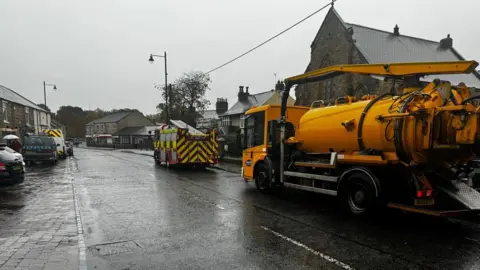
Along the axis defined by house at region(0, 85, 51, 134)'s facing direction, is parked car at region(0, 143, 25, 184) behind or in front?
in front

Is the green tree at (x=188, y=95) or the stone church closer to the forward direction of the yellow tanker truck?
the green tree

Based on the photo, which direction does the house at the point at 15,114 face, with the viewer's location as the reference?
facing the viewer and to the right of the viewer

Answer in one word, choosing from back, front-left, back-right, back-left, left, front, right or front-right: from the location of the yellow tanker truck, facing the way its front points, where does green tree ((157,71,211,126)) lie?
front

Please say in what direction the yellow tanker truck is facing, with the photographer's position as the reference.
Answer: facing away from the viewer and to the left of the viewer

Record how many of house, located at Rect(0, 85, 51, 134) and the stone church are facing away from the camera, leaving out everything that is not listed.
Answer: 0

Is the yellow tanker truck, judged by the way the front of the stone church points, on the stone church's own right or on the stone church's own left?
on the stone church's own left

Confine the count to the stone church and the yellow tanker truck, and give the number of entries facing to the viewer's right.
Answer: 0

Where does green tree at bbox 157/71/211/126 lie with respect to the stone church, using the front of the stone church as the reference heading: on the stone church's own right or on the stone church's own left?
on the stone church's own right

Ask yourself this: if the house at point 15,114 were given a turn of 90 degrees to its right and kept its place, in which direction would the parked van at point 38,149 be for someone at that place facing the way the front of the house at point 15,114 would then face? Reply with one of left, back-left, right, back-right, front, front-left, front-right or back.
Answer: front-left

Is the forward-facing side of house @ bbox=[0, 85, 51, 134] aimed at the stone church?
yes
